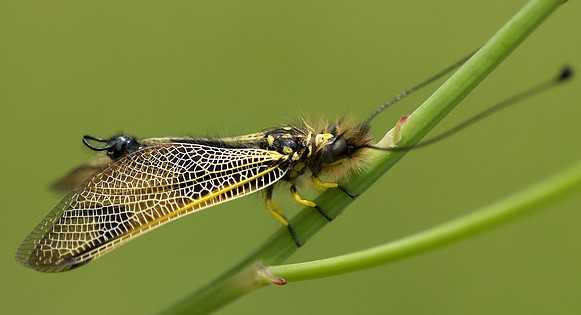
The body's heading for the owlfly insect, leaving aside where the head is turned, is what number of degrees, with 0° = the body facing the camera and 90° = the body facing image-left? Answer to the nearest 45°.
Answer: approximately 270°

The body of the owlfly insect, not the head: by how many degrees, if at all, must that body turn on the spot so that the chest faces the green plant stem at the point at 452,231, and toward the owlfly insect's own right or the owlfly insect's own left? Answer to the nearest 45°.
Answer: approximately 45° to the owlfly insect's own right
